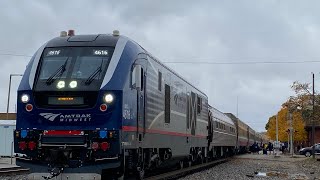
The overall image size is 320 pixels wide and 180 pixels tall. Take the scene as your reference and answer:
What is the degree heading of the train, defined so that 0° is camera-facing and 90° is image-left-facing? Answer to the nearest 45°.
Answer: approximately 45°
